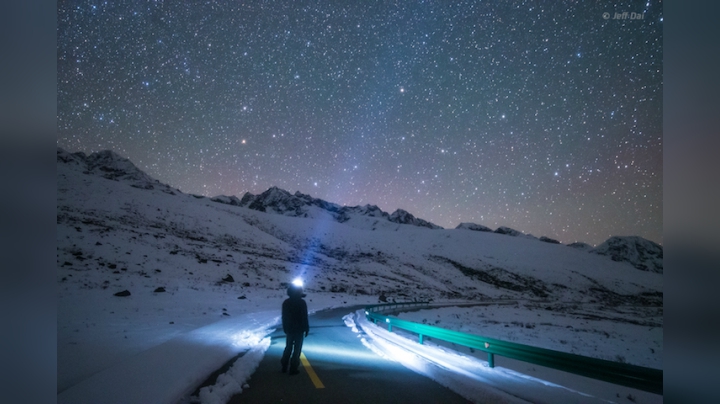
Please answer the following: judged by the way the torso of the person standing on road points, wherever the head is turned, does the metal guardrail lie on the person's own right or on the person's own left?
on the person's own right

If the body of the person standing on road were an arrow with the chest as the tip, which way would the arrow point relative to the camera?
away from the camera
